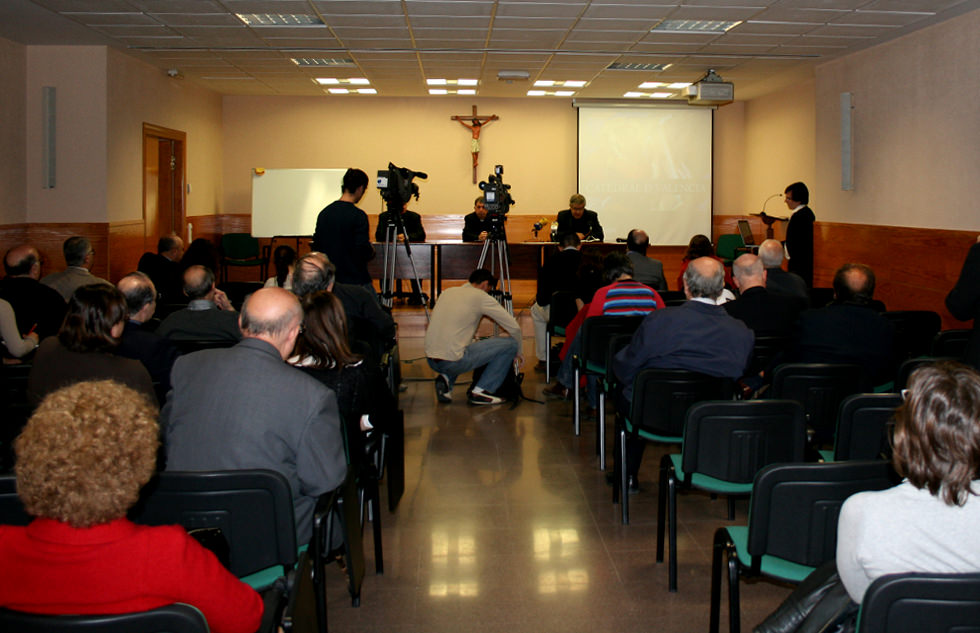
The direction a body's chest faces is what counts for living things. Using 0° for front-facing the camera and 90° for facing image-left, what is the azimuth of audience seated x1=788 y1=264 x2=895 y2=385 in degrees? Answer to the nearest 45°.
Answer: approximately 180°

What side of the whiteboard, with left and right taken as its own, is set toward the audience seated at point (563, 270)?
front

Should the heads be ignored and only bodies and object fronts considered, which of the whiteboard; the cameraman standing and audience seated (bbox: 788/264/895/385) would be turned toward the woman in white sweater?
the whiteboard

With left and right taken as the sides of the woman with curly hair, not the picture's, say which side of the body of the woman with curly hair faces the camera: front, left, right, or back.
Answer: back

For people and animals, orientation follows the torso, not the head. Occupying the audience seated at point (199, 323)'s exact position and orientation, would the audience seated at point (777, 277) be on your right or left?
on your right

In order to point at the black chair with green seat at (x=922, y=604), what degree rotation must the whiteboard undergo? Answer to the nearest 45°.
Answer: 0° — it already faces it

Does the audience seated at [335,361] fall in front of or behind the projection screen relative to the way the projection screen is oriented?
in front

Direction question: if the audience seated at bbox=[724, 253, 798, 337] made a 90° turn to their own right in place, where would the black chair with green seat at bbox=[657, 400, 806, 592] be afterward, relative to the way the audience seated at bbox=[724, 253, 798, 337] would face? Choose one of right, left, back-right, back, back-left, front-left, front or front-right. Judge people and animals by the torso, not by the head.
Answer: right

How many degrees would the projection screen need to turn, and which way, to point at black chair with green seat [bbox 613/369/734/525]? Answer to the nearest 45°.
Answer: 0° — it already faces it

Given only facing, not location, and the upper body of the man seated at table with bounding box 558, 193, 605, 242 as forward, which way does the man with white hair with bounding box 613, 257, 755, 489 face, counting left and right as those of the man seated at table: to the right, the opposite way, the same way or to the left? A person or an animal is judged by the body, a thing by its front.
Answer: the opposite way

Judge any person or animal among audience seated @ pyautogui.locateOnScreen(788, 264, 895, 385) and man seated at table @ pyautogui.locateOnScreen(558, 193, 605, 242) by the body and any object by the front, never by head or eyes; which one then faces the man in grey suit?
the man seated at table

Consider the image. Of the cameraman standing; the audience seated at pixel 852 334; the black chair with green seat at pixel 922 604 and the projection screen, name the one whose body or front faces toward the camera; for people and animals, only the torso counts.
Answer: the projection screen

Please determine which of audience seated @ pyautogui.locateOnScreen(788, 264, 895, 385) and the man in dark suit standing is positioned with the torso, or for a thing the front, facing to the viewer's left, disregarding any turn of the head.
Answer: the man in dark suit standing

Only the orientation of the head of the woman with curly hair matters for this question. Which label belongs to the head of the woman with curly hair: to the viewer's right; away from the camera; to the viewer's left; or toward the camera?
away from the camera

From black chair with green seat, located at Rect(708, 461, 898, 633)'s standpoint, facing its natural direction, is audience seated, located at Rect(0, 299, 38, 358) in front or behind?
in front
